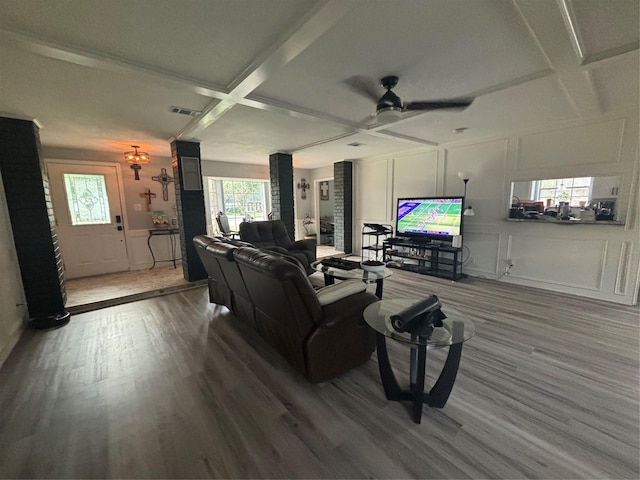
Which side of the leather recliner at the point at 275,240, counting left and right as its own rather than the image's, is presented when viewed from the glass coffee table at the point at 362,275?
front

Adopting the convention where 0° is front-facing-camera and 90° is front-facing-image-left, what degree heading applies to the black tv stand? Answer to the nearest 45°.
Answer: approximately 45°

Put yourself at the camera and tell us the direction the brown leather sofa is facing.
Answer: facing away from the viewer and to the right of the viewer

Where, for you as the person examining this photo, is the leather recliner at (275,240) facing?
facing the viewer and to the right of the viewer

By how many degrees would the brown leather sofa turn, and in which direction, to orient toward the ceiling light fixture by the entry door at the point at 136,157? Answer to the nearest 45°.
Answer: approximately 90° to its left

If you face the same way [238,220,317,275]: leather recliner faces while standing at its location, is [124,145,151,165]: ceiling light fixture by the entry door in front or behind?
behind

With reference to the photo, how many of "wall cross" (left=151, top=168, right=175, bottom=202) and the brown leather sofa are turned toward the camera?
1

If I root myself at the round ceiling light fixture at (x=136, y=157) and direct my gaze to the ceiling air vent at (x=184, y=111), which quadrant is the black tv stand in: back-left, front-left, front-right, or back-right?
front-left

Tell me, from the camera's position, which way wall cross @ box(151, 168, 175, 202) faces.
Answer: facing the viewer

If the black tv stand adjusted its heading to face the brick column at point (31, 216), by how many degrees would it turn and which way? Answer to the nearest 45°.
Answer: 0° — it already faces it

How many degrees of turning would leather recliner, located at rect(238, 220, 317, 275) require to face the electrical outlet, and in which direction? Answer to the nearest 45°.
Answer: approximately 45° to its left

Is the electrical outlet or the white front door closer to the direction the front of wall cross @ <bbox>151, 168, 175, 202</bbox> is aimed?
the electrical outlet

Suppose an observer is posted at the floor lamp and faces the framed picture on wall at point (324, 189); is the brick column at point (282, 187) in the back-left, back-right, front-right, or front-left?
front-left

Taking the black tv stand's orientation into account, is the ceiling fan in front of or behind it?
in front

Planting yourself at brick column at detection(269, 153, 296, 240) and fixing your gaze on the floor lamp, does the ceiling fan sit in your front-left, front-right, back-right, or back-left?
front-right

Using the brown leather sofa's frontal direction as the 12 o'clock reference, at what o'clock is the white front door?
The white front door is roughly at 9 o'clock from the brown leather sofa.

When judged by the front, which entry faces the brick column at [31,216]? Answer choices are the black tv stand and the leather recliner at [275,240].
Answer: the black tv stand

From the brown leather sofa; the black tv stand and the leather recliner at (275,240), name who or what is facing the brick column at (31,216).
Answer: the black tv stand

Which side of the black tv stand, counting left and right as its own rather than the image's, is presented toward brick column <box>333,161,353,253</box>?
right
